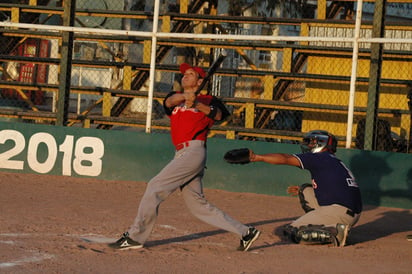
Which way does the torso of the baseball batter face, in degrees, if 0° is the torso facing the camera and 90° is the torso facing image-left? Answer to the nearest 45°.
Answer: approximately 45°

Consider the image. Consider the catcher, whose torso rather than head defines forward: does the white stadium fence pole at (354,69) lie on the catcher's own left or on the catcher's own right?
on the catcher's own right

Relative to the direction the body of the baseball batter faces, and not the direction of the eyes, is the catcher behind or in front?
behind

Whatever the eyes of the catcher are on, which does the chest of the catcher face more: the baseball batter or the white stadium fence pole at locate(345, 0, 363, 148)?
the baseball batter

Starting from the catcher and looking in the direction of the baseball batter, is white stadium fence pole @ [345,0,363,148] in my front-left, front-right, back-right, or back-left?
back-right

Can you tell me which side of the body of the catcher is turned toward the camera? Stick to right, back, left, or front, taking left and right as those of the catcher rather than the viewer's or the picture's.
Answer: left

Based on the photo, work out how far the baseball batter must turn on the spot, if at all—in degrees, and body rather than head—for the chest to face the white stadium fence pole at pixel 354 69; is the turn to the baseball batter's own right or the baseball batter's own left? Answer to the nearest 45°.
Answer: approximately 180°

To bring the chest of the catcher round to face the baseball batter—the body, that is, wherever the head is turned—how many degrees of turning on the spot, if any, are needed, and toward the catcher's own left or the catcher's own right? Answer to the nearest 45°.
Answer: approximately 45° to the catcher's own left
